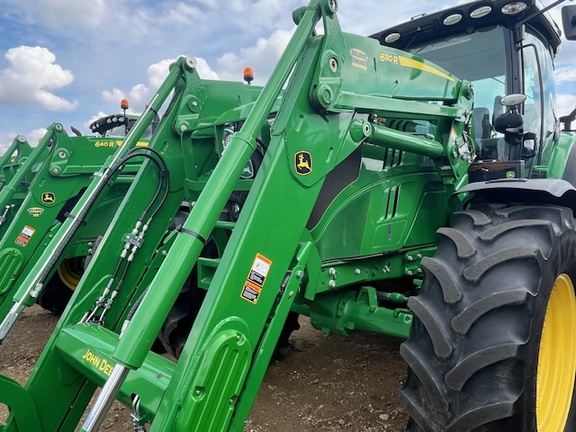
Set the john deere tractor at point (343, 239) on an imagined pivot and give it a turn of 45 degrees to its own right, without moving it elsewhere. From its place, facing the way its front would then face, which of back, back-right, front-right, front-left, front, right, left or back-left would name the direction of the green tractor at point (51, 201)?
front-right

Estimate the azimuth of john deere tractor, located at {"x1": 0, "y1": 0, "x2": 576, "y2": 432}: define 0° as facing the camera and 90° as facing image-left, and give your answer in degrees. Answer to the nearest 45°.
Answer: approximately 45°

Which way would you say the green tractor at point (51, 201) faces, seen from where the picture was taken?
facing the viewer and to the left of the viewer
